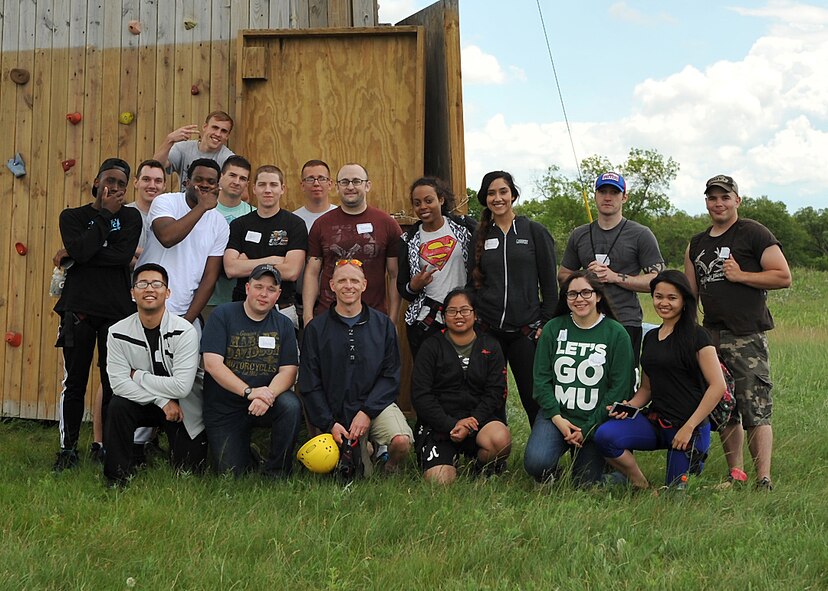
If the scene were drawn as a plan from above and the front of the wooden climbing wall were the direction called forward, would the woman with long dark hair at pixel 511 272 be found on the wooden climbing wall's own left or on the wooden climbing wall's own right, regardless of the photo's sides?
on the wooden climbing wall's own left

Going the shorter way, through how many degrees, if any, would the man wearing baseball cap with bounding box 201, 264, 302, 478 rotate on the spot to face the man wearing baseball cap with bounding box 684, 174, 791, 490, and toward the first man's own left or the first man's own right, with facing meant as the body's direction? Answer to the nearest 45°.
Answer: approximately 90° to the first man's own left

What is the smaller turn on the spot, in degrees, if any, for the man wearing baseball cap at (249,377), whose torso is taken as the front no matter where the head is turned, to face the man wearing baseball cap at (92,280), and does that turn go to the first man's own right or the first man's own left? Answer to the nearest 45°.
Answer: approximately 135° to the first man's own right

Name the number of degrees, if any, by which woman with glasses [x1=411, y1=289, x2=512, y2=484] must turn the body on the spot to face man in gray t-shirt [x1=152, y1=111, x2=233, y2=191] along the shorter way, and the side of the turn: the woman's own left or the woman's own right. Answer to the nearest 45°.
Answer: approximately 135° to the woman's own right

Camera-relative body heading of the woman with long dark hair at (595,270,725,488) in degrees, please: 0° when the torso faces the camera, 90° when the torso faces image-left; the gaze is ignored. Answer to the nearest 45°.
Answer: approximately 45°

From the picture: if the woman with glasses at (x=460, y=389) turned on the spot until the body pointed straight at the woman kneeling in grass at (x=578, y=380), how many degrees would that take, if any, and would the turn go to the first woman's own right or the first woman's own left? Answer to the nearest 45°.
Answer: approximately 90° to the first woman's own left

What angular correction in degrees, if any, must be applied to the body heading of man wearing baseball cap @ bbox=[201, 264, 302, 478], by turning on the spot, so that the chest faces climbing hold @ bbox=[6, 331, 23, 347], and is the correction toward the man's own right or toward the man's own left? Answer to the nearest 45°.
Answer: approximately 135° to the man's own right

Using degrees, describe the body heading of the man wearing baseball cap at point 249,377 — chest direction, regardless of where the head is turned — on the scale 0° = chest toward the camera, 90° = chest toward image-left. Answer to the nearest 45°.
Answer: approximately 0°
